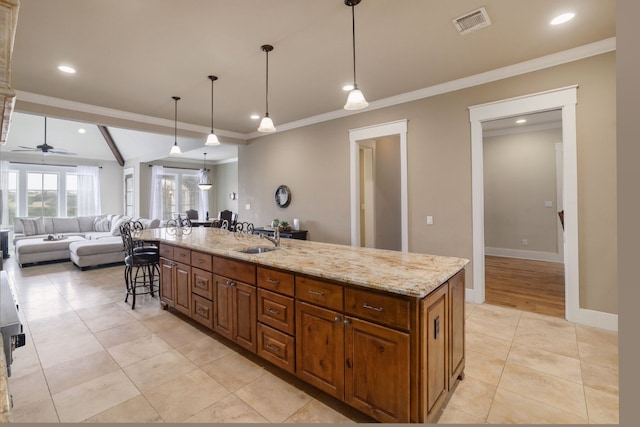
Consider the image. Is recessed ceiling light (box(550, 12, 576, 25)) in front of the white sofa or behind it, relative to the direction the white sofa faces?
in front

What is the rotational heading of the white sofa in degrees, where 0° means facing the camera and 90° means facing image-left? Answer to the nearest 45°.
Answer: approximately 0°

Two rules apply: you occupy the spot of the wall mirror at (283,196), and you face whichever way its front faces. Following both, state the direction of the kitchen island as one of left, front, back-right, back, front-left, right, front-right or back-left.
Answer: front-left

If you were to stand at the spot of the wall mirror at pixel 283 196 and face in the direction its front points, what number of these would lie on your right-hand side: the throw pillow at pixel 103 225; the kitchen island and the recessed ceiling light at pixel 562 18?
1

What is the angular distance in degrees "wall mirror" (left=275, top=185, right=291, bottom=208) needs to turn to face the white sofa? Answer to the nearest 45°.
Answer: approximately 45° to its right

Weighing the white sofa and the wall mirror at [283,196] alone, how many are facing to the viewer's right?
0

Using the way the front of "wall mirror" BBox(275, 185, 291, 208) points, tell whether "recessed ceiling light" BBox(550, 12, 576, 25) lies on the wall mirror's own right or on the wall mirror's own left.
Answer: on the wall mirror's own left

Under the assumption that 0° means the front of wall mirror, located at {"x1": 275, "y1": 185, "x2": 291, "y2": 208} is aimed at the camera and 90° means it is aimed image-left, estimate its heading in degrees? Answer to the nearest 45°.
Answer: approximately 45°

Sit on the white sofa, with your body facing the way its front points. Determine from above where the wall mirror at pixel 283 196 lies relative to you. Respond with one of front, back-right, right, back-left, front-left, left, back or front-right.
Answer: front-left
